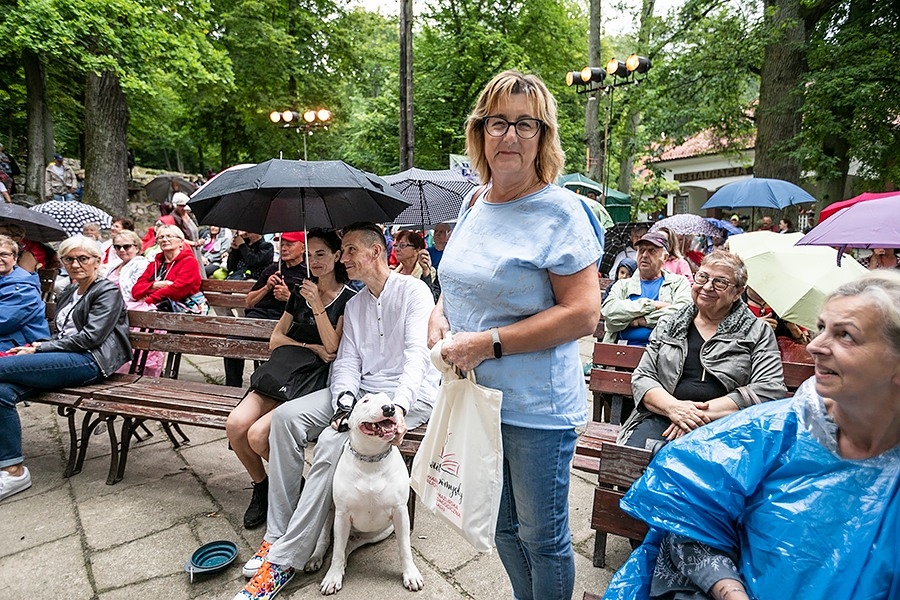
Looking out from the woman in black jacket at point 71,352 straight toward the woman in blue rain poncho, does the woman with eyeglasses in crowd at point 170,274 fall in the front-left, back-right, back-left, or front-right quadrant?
back-left

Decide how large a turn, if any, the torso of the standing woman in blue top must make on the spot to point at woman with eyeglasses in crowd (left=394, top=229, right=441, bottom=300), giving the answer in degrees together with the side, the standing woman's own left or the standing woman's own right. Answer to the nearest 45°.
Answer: approximately 135° to the standing woman's own right

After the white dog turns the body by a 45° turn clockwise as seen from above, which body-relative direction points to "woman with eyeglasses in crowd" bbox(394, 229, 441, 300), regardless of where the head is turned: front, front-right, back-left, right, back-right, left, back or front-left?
back-right

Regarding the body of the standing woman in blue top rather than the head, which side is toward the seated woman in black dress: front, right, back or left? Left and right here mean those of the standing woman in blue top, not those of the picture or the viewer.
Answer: right

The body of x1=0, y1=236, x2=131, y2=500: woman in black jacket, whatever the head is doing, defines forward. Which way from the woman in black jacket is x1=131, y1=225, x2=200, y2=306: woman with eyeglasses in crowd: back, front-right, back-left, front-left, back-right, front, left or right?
back

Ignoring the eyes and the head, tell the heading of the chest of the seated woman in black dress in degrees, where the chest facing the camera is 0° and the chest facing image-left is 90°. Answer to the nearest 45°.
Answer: approximately 45°

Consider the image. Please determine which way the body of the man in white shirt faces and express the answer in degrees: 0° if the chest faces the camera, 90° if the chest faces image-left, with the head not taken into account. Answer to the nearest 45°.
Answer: approximately 45°

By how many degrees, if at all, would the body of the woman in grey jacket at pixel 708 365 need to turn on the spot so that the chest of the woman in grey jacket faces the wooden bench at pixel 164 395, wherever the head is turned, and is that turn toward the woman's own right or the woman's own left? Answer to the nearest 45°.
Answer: approximately 45° to the woman's own right

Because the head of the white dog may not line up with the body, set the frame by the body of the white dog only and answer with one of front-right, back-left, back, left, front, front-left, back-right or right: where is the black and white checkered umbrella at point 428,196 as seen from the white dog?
back
